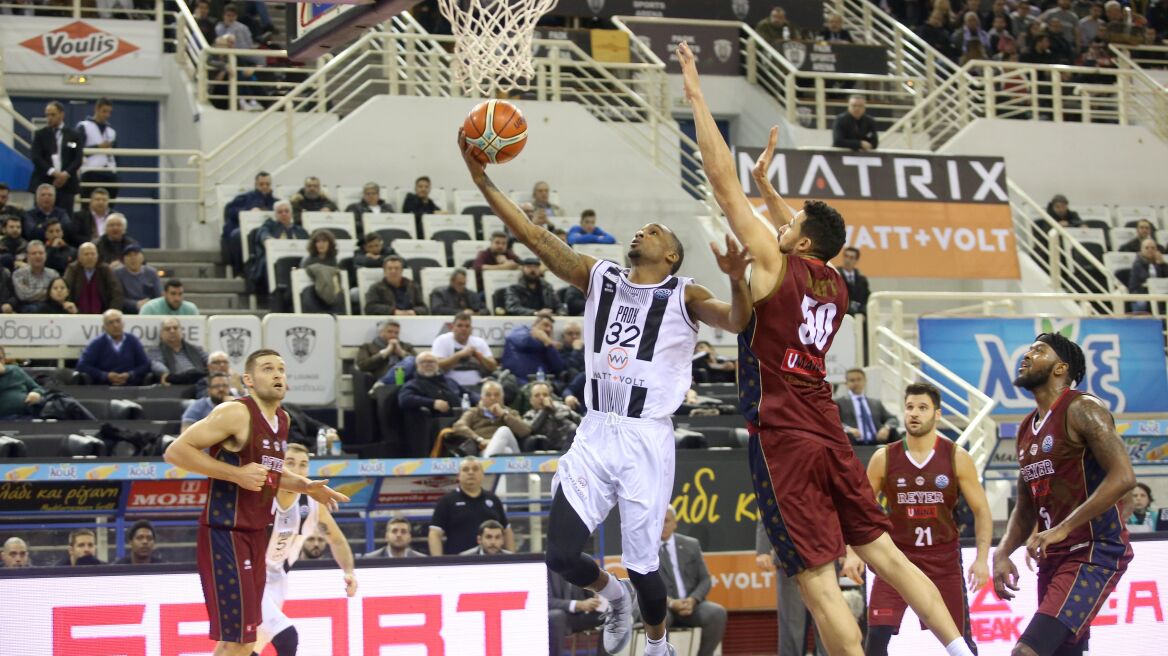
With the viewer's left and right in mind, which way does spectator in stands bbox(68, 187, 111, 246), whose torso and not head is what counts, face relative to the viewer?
facing the viewer and to the right of the viewer

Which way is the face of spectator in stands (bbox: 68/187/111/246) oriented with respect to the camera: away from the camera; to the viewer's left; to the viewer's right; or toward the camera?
toward the camera

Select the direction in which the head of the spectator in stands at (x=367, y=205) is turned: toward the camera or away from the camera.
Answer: toward the camera

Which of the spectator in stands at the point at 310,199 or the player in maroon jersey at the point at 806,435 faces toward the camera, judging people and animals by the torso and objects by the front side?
the spectator in stands

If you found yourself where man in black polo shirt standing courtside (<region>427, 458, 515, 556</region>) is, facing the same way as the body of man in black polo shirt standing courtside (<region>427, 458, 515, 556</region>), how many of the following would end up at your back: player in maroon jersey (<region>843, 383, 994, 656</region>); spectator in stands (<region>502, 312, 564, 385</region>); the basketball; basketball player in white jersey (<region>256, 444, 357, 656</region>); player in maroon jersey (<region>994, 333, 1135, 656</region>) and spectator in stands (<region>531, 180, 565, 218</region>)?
2

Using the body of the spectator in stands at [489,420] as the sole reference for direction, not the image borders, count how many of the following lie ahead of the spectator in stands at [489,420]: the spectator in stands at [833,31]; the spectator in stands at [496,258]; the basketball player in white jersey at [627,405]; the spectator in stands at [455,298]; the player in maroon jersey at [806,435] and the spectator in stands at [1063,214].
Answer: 2

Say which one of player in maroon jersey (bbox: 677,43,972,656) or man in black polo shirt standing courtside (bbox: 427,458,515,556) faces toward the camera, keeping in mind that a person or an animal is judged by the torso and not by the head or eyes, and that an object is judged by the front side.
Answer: the man in black polo shirt standing courtside

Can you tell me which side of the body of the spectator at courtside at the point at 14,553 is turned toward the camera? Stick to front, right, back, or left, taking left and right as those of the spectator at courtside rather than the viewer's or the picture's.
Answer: front

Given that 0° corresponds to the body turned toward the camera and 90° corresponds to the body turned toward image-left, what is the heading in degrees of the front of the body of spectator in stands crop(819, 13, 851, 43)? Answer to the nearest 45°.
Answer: approximately 0°

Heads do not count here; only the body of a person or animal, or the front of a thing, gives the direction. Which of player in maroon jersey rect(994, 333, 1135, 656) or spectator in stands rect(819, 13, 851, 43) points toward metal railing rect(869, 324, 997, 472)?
the spectator in stands

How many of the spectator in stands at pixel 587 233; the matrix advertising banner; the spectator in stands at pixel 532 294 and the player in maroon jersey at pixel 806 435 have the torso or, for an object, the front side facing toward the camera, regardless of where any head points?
3

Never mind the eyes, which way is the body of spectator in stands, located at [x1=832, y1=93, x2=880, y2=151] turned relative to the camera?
toward the camera

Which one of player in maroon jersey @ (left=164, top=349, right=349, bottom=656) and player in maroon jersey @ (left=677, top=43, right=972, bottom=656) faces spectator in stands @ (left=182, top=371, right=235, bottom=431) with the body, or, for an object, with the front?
player in maroon jersey @ (left=677, top=43, right=972, bottom=656)

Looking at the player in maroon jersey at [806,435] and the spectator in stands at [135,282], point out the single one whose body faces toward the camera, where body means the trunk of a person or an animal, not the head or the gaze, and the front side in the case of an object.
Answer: the spectator in stands

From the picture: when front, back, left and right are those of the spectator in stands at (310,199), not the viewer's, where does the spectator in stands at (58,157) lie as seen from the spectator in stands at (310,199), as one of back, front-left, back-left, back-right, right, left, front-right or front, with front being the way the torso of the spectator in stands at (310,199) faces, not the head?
right

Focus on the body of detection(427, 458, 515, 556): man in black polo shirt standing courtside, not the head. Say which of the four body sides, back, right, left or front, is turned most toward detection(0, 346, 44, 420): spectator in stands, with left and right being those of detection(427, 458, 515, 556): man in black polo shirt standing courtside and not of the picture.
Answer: right

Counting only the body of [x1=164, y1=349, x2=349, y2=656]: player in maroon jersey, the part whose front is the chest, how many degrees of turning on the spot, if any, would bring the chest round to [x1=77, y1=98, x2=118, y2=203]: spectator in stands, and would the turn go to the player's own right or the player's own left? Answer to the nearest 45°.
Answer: approximately 135° to the player's own left

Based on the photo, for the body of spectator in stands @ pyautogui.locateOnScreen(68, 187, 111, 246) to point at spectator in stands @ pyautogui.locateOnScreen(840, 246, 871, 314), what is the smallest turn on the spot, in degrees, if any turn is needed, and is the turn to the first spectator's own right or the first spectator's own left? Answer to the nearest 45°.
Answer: approximately 45° to the first spectator's own left

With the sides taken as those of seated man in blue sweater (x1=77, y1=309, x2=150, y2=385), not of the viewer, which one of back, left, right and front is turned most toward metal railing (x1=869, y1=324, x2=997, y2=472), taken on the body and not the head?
left

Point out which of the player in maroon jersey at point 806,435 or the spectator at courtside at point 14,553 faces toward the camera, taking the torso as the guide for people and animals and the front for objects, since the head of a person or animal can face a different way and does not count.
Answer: the spectator at courtside

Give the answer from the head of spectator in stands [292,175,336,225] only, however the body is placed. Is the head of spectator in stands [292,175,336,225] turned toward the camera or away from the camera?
toward the camera

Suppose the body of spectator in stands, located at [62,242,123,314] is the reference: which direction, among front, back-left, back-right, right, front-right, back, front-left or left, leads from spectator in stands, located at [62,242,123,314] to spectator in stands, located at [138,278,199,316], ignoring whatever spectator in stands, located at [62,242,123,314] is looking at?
front-left
